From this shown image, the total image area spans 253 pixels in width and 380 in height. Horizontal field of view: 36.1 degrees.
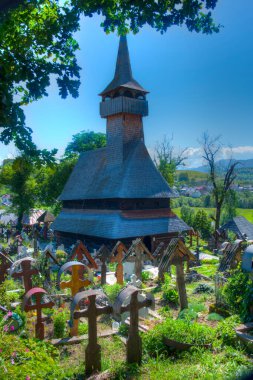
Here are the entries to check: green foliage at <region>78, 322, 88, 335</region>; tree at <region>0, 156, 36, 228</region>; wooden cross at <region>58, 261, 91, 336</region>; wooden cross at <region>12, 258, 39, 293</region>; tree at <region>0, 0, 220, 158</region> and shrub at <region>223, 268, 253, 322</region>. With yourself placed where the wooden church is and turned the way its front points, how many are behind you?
1

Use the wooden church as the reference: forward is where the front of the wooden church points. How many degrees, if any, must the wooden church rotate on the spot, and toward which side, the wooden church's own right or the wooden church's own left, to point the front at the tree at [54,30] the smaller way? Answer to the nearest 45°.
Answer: approximately 45° to the wooden church's own right

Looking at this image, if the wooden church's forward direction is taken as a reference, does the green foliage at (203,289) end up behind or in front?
in front

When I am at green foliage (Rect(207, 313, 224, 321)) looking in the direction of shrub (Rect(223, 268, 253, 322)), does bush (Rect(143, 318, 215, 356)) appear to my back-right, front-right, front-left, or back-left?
back-right

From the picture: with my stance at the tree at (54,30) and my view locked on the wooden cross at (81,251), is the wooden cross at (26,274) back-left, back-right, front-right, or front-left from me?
front-left

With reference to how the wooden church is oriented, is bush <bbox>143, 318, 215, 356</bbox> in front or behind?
in front

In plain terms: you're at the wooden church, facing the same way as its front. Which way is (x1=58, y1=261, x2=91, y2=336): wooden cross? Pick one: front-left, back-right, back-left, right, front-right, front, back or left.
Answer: front-right

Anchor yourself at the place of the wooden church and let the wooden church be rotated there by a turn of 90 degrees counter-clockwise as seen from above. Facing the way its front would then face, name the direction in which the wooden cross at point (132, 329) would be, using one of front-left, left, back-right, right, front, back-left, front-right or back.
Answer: back-right

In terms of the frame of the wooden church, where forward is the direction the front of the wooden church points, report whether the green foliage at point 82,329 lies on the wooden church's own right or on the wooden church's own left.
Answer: on the wooden church's own right

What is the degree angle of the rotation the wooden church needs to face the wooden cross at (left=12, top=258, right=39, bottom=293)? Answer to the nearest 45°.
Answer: approximately 45° to its right

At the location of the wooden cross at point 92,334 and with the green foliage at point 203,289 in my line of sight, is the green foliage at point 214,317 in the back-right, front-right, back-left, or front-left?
front-right

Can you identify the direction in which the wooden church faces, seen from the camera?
facing the viewer and to the right of the viewer

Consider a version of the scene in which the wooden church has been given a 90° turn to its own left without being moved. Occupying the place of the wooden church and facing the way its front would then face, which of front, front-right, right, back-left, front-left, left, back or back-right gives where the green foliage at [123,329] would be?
back-right

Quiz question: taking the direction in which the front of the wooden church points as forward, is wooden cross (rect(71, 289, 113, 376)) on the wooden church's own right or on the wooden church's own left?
on the wooden church's own right
